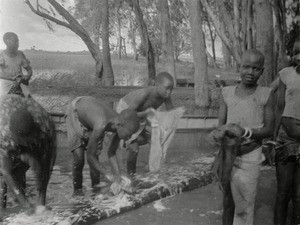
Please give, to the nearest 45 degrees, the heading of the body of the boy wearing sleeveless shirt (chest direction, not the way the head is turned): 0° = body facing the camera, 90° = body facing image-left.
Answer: approximately 0°

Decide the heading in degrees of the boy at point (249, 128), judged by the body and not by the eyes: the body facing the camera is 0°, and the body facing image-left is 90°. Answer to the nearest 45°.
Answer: approximately 0°

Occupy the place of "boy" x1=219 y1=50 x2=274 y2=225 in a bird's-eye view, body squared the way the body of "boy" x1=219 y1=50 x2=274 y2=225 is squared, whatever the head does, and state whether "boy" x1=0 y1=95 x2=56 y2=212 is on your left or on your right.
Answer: on your right

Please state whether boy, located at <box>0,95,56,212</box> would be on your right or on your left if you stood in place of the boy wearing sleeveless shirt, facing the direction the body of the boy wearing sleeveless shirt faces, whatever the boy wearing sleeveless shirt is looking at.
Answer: on your right

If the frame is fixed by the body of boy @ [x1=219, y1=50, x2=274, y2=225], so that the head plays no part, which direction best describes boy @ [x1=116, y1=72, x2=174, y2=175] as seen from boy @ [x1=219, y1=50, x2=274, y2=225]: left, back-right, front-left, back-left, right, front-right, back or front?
back-right
